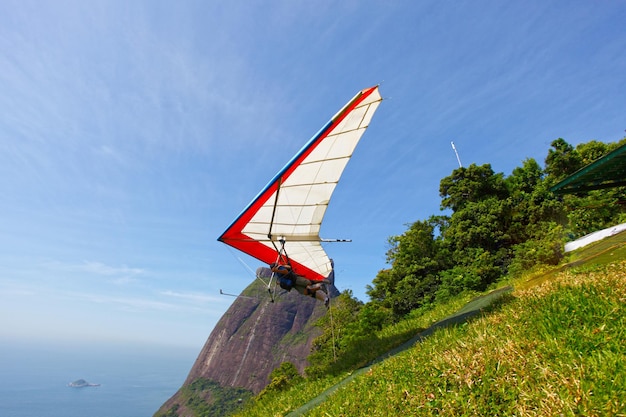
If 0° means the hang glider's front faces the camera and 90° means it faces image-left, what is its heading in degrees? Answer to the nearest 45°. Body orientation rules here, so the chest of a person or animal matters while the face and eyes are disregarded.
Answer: approximately 90°

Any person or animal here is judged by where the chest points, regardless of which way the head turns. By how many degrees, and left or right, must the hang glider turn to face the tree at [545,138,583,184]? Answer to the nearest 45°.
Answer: approximately 135° to its right

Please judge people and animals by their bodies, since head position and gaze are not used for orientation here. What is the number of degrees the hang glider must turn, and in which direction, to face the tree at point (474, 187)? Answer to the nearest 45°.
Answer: approximately 135° to its right
